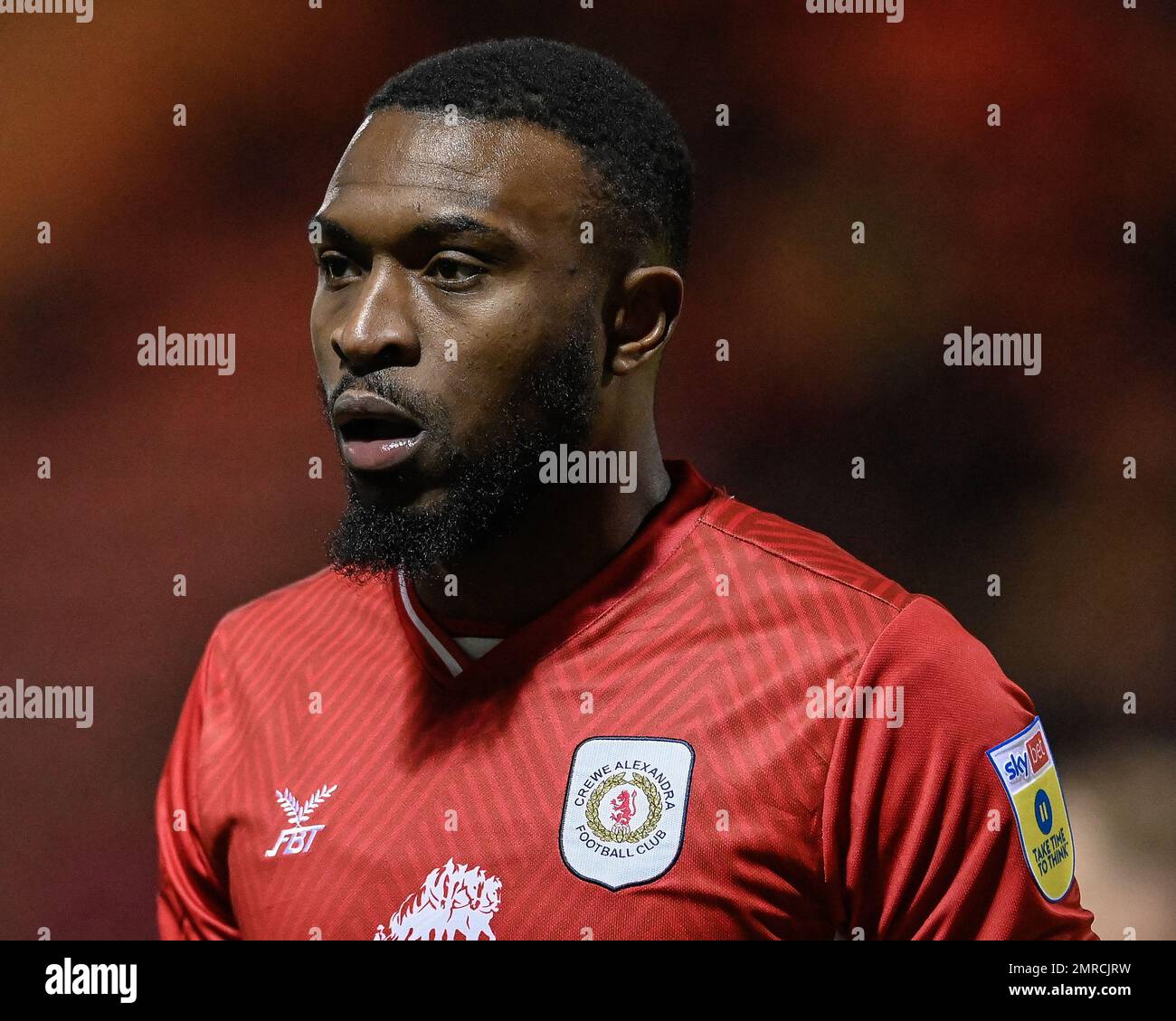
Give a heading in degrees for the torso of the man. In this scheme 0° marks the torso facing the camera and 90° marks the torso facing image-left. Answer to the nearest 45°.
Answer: approximately 45°
